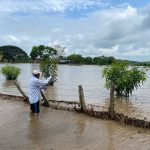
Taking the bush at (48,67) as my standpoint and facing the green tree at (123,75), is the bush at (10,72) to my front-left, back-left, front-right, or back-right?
back-right

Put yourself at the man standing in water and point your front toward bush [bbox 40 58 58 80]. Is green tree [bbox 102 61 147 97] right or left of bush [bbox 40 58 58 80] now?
right

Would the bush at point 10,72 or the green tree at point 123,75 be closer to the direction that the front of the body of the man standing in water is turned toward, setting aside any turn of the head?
the green tree

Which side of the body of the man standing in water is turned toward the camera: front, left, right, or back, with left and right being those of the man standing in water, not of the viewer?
right

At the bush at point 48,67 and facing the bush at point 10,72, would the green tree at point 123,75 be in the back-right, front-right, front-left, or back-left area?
back-left
